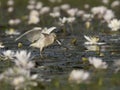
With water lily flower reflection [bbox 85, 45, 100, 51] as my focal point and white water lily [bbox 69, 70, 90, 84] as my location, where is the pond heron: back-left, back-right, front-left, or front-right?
front-left

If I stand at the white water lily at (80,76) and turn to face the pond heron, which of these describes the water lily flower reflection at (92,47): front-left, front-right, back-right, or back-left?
front-right

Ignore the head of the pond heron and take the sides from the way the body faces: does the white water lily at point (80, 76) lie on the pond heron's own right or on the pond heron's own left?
on the pond heron's own right

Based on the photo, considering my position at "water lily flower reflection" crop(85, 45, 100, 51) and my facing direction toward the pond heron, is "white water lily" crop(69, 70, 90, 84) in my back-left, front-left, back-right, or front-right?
front-left

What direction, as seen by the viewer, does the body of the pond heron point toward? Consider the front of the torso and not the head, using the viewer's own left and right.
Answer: facing to the right of the viewer
